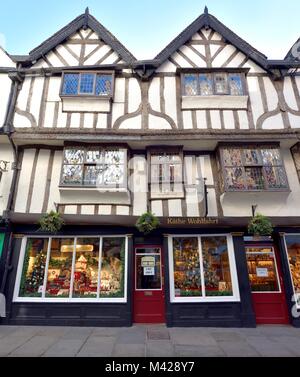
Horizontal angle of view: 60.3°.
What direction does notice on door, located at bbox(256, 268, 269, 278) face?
toward the camera

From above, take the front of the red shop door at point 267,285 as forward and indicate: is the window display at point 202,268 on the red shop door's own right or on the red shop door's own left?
on the red shop door's own right

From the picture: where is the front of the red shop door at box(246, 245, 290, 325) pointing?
toward the camera

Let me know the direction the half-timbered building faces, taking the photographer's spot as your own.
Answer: facing the viewer

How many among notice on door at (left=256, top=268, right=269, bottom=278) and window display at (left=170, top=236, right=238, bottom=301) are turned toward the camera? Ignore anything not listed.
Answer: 2

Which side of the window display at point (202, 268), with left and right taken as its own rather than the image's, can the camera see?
front

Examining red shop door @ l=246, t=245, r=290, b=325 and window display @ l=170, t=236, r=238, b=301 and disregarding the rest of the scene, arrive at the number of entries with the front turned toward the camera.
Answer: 2

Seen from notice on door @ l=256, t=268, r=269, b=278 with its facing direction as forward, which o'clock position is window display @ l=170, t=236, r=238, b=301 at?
The window display is roughly at 2 o'clock from the notice on door.

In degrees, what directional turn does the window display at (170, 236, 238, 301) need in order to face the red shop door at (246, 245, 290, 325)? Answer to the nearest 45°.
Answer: approximately 90° to its left
